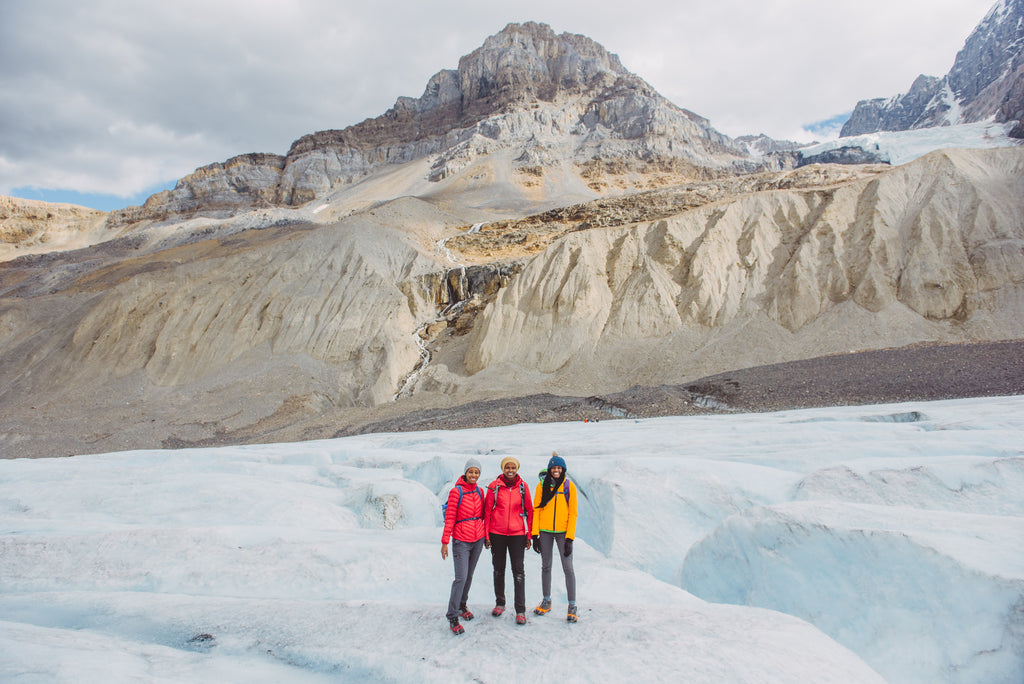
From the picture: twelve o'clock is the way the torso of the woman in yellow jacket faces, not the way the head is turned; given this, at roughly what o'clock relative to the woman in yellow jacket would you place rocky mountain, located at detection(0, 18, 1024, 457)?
The rocky mountain is roughly at 6 o'clock from the woman in yellow jacket.

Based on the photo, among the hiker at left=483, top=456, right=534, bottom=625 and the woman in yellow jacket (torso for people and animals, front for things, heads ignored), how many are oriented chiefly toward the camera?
2

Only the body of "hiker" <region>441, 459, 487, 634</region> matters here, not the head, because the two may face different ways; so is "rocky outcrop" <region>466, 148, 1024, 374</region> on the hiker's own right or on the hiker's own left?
on the hiker's own left

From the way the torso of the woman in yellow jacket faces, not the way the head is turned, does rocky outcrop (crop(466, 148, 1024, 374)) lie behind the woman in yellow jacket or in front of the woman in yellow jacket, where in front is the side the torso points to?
behind

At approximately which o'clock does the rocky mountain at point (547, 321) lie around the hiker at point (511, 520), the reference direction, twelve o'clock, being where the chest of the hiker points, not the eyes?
The rocky mountain is roughly at 6 o'clock from the hiker.

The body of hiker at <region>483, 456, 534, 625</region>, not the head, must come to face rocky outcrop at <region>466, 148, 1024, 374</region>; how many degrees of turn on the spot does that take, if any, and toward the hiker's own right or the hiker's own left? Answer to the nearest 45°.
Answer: approximately 135° to the hiker's own left
